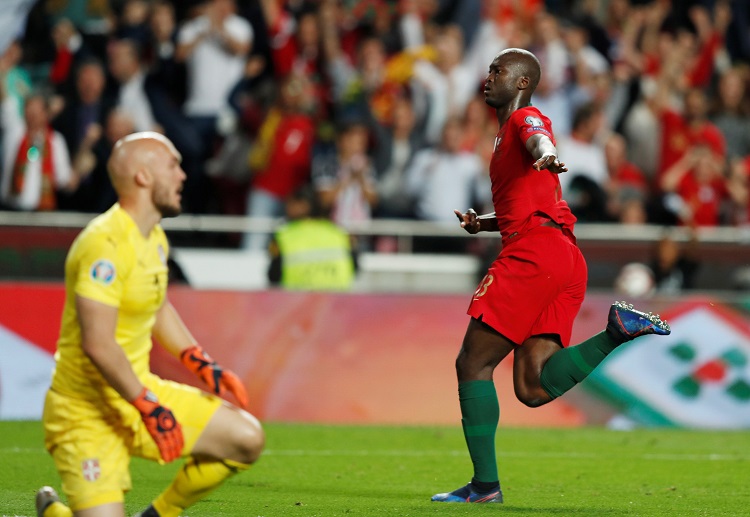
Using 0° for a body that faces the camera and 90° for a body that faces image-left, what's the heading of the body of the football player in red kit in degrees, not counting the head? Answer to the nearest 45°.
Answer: approximately 90°

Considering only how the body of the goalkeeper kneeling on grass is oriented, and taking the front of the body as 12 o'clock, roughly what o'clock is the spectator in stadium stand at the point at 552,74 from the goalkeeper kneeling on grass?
The spectator in stadium stand is roughly at 10 o'clock from the goalkeeper kneeling on grass.

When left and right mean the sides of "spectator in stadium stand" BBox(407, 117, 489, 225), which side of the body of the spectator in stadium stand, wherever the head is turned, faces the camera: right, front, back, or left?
front

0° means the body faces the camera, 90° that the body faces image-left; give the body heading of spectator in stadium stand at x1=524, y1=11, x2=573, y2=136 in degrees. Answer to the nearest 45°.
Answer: approximately 0°

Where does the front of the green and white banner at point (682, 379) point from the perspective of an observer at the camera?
facing the viewer

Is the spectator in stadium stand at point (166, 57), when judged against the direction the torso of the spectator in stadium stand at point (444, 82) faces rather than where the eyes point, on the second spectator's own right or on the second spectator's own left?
on the second spectator's own right

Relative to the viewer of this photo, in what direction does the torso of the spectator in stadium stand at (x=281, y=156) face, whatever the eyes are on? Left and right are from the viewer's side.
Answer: facing the viewer and to the left of the viewer

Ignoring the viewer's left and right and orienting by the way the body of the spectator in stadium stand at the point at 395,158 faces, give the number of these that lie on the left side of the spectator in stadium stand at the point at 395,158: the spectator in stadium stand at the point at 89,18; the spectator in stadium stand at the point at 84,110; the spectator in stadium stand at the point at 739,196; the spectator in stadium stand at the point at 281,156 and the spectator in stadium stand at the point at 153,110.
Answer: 1

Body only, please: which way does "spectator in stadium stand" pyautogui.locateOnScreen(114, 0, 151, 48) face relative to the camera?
toward the camera

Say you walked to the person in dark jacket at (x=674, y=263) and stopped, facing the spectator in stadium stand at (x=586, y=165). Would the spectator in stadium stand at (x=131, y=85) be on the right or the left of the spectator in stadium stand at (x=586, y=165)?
left

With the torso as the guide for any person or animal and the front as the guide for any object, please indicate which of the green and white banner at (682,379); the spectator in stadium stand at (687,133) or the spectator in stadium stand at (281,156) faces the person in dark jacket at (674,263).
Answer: the spectator in stadium stand at (687,133)

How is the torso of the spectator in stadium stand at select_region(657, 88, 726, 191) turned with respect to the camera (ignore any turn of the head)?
toward the camera

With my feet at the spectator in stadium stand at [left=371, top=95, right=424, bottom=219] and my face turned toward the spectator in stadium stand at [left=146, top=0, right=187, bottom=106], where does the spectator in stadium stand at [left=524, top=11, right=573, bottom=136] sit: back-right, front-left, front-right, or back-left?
back-right

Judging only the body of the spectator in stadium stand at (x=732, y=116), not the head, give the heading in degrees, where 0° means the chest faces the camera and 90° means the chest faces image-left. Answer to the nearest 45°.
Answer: approximately 0°

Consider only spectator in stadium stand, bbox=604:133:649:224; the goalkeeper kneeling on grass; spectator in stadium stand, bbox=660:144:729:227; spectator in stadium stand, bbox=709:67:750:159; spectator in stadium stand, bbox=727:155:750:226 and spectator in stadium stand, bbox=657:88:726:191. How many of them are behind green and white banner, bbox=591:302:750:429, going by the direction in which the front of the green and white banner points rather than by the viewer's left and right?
5
